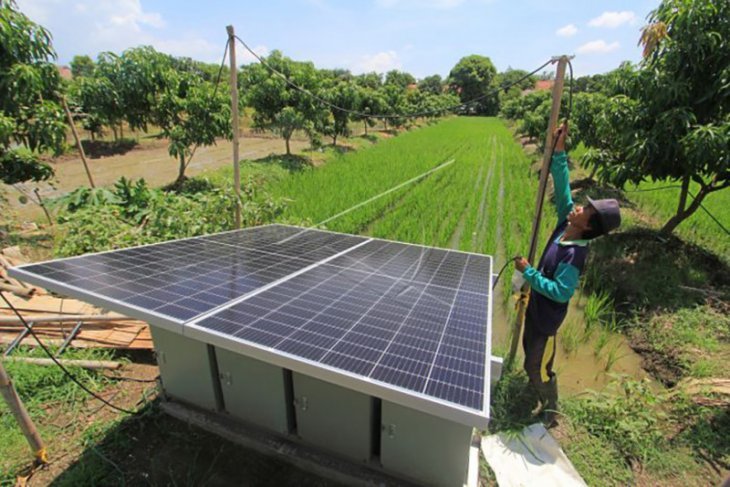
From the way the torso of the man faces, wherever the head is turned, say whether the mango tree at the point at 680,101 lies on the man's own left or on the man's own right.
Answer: on the man's own right

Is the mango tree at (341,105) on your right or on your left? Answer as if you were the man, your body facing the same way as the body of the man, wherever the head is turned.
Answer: on your right

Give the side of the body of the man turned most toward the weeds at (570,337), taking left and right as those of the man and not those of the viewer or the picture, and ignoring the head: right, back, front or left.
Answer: right

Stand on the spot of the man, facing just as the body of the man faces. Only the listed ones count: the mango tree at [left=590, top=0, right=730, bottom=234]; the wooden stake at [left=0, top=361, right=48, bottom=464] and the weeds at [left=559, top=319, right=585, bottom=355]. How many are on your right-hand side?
2

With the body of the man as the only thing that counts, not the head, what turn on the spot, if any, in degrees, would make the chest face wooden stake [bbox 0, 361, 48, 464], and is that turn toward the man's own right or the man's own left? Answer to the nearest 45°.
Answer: approximately 45° to the man's own left

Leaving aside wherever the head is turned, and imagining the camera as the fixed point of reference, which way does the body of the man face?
to the viewer's left

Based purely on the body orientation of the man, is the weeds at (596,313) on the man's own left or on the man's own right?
on the man's own right

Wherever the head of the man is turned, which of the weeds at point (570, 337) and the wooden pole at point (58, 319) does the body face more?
the wooden pole

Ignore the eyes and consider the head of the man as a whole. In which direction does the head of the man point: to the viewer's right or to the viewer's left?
to the viewer's left

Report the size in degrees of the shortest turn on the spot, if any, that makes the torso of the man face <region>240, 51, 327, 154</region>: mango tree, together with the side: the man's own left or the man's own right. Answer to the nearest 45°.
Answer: approximately 45° to the man's own right

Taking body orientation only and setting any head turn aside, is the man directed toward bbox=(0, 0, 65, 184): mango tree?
yes

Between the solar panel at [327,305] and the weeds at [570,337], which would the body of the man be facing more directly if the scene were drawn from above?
the solar panel
